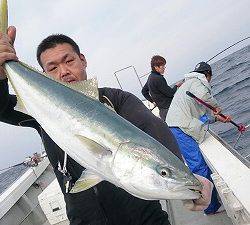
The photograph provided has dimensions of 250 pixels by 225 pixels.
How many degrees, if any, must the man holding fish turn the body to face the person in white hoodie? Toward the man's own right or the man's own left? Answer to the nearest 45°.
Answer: approximately 135° to the man's own left

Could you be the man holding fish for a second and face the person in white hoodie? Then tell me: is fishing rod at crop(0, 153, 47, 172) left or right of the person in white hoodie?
left

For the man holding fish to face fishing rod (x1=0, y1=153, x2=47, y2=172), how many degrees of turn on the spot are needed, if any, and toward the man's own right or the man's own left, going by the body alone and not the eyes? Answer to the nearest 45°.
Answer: approximately 180°

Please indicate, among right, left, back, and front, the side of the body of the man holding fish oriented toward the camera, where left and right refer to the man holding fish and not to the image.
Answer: front

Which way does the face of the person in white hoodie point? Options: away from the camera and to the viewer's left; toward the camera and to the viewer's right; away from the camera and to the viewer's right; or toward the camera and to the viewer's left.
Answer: away from the camera and to the viewer's right

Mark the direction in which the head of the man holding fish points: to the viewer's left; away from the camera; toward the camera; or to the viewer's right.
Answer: toward the camera
